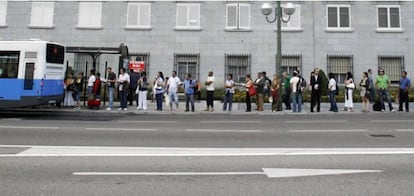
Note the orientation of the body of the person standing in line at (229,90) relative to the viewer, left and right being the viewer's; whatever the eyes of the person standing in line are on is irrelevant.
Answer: facing the viewer and to the left of the viewer

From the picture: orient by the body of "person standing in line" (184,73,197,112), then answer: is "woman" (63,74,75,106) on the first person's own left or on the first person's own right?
on the first person's own right

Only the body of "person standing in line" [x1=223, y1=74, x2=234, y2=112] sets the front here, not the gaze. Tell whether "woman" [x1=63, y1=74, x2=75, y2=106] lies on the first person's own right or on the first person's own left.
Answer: on the first person's own right

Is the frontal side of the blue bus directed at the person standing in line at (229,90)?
no

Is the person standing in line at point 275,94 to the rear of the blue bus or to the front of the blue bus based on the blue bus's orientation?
to the rear

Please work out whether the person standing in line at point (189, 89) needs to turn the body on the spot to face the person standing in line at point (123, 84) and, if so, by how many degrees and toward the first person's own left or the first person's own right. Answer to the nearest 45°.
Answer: approximately 90° to the first person's own right

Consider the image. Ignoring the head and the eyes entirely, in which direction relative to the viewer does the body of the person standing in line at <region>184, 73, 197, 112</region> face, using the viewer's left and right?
facing the viewer

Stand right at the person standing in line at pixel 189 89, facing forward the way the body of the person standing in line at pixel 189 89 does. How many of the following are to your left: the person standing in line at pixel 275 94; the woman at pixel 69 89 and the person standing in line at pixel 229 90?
2

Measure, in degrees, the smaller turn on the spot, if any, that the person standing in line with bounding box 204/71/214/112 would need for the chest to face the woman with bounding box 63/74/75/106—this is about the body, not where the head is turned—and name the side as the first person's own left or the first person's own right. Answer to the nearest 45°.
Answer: approximately 45° to the first person's own right

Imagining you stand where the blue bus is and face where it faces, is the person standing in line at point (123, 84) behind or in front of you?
behind
